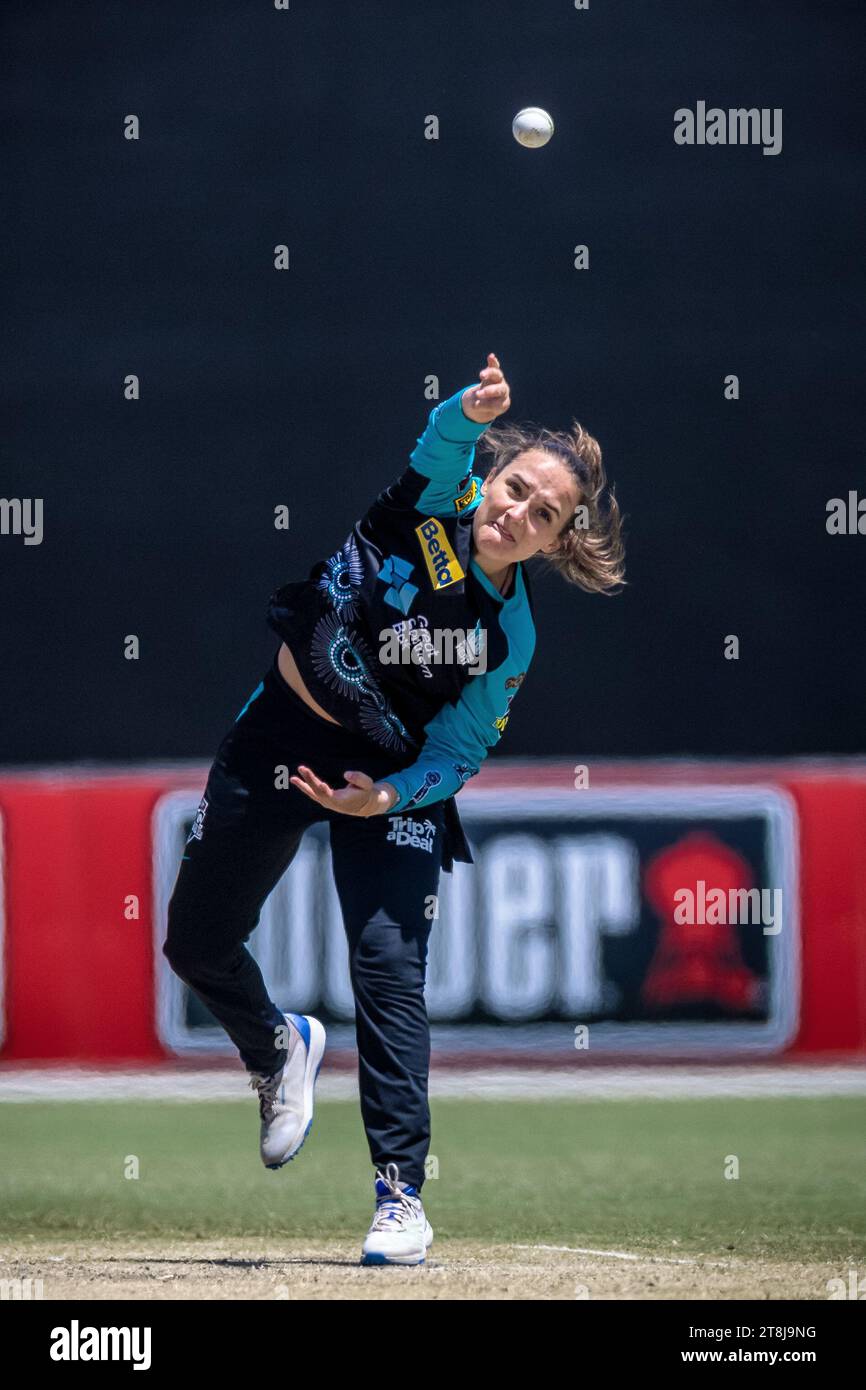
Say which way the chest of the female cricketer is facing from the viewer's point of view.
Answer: toward the camera
